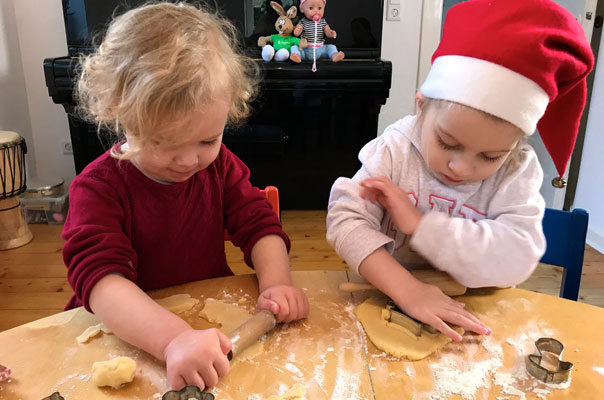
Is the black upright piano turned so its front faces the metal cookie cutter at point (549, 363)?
yes

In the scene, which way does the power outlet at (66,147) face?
toward the camera

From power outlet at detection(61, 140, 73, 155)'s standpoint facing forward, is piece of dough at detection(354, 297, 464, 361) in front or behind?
in front

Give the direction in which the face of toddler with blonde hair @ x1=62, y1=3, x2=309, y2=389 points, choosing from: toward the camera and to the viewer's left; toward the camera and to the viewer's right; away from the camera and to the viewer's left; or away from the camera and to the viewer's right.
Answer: toward the camera and to the viewer's right

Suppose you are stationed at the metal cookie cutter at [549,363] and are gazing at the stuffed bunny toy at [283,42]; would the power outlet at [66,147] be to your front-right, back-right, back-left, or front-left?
front-left

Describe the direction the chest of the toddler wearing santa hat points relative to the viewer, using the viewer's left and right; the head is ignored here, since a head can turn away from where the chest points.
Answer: facing the viewer

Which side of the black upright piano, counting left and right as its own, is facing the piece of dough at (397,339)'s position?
front

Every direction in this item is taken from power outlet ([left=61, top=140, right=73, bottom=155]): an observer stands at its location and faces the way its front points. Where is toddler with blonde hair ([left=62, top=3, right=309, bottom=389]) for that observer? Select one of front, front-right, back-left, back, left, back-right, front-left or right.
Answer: front

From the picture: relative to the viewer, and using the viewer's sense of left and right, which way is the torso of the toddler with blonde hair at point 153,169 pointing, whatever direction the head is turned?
facing the viewer and to the right of the viewer

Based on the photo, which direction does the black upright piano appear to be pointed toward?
toward the camera

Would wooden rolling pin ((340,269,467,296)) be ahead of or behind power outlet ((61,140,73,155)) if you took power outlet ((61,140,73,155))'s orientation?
ahead

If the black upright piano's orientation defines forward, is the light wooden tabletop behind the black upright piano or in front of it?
in front

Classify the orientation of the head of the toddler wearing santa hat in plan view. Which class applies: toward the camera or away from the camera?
toward the camera
